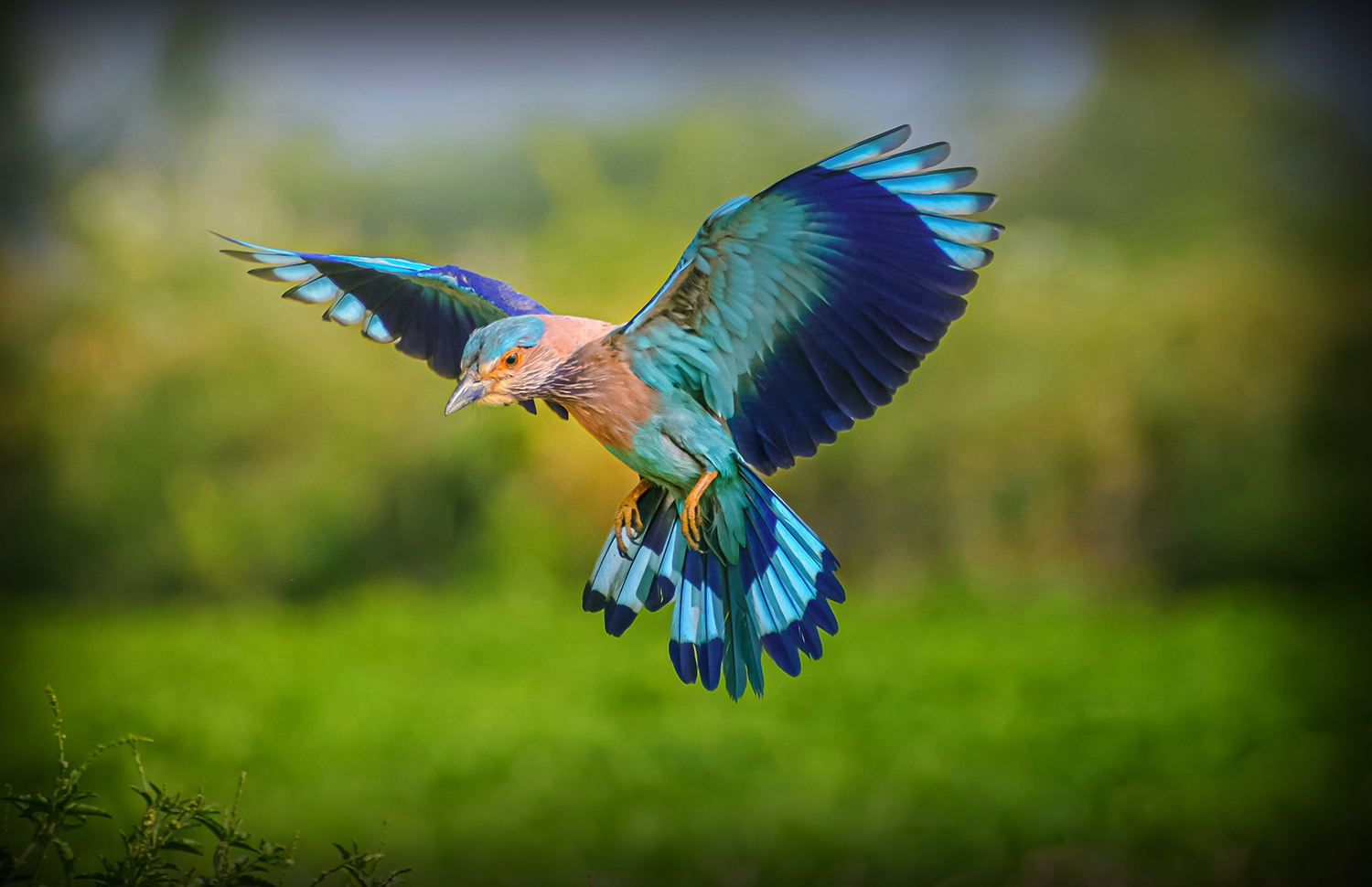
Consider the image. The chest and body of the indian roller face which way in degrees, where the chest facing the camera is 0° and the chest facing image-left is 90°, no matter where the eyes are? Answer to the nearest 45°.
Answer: approximately 45°
